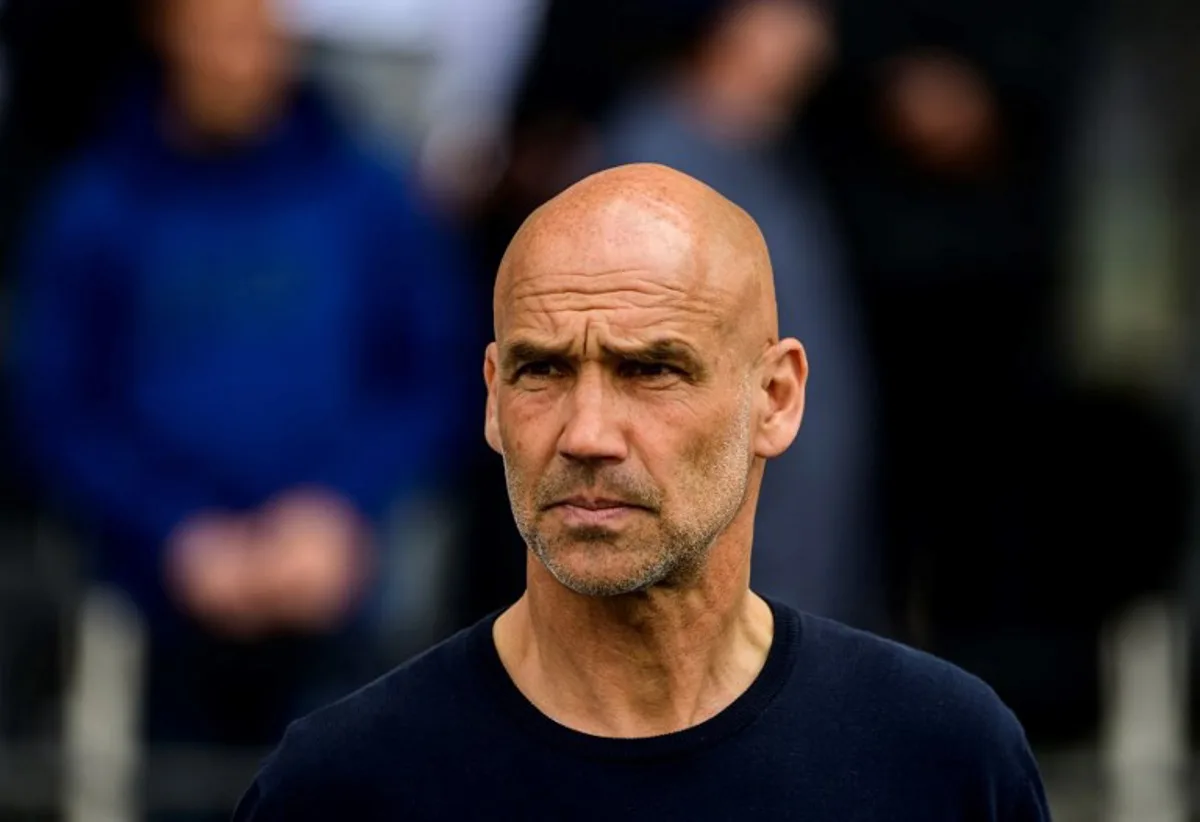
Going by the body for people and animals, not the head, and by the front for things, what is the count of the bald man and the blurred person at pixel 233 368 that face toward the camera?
2

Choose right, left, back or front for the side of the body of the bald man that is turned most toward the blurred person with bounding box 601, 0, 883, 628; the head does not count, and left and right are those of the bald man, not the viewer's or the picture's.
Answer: back

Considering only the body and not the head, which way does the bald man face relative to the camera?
toward the camera

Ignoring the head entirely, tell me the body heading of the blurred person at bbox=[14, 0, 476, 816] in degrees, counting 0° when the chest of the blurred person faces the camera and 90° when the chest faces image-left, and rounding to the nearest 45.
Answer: approximately 0°

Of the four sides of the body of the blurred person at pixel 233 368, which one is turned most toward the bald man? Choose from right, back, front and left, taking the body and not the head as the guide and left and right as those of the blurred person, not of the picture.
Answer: front
